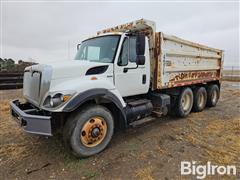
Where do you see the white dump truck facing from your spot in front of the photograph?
facing the viewer and to the left of the viewer
